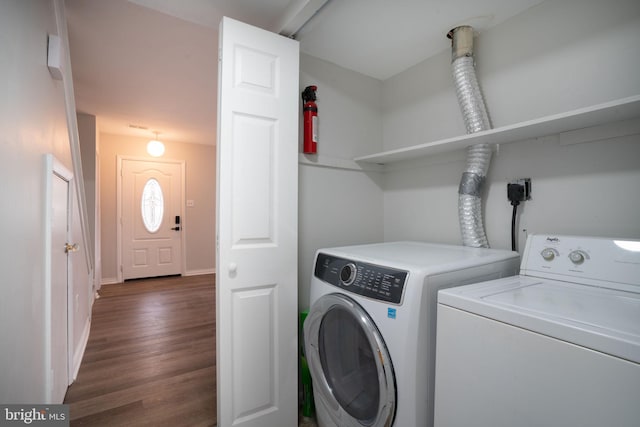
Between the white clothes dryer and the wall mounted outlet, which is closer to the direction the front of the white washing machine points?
the white clothes dryer

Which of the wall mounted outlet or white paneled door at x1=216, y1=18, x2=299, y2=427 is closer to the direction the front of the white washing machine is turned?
the white paneled door

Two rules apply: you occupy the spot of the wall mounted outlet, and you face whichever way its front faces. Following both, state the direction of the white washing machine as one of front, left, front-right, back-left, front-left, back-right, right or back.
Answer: front-left

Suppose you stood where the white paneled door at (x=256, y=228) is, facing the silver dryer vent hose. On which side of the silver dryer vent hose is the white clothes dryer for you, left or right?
right

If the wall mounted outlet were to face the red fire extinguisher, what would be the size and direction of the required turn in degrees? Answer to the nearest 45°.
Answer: approximately 45° to its right

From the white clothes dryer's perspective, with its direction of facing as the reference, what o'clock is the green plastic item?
The green plastic item is roughly at 3 o'clock from the white clothes dryer.

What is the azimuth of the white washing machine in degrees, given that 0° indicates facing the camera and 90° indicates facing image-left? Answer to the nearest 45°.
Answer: approximately 45°

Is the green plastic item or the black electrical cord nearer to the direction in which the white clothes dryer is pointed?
the green plastic item
